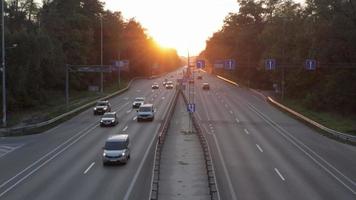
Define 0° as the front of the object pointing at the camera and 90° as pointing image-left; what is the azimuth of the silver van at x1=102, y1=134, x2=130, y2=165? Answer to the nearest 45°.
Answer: approximately 0°
